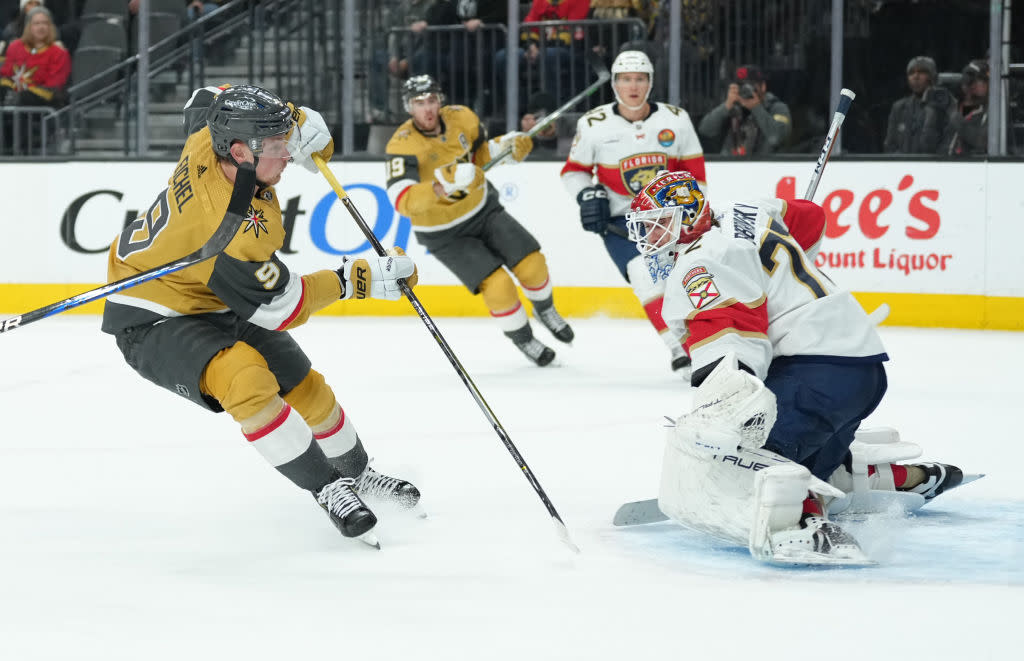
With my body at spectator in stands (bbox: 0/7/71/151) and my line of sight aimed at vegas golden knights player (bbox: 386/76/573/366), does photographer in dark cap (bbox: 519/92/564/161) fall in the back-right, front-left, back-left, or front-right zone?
front-left

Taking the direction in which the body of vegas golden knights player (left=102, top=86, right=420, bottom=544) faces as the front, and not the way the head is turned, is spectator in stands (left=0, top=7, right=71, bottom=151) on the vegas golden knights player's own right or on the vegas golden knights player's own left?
on the vegas golden knights player's own left

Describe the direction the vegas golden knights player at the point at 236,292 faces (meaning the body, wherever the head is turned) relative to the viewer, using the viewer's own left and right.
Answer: facing to the right of the viewer

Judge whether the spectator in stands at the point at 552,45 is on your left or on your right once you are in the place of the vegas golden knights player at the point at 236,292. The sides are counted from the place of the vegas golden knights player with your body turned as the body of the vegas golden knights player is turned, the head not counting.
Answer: on your left

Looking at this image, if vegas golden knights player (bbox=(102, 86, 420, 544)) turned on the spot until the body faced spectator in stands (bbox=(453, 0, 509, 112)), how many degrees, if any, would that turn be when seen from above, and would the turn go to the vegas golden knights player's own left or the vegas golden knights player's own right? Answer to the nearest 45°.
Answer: approximately 90° to the vegas golden knights player's own left

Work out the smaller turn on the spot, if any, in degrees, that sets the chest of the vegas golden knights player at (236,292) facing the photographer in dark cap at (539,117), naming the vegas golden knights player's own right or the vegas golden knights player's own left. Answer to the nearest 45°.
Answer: approximately 90° to the vegas golden knights player's own left

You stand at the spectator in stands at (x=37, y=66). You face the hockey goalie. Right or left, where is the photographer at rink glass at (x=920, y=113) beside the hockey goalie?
left
